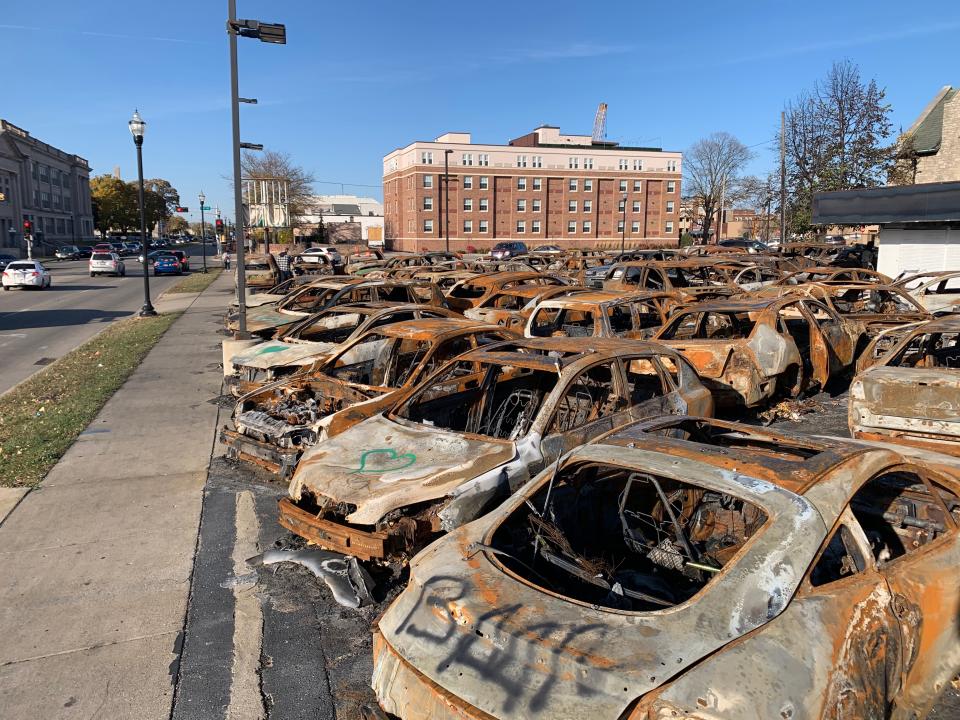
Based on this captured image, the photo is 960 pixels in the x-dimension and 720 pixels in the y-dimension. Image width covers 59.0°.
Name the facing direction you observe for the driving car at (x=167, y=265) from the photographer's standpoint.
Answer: facing away from the viewer

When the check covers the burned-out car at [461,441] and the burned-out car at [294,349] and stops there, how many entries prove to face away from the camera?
0

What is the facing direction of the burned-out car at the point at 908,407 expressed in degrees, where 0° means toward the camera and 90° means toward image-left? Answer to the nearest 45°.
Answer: approximately 225°

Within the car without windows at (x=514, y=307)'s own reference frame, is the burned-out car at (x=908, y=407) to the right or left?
on its left

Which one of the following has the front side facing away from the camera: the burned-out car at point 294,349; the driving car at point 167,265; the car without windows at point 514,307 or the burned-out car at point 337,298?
the driving car

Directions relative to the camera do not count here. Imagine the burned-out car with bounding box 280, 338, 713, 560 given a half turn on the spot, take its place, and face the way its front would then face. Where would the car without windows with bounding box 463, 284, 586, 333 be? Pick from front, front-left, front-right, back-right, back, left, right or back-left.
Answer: front-left

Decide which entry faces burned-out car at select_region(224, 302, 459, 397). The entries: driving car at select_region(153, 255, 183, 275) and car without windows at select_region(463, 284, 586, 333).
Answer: the car without windows

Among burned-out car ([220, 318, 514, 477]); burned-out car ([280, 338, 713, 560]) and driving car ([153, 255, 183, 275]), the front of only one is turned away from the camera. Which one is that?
the driving car

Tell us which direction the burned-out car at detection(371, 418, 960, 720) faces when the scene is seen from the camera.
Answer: facing away from the viewer and to the right of the viewer
